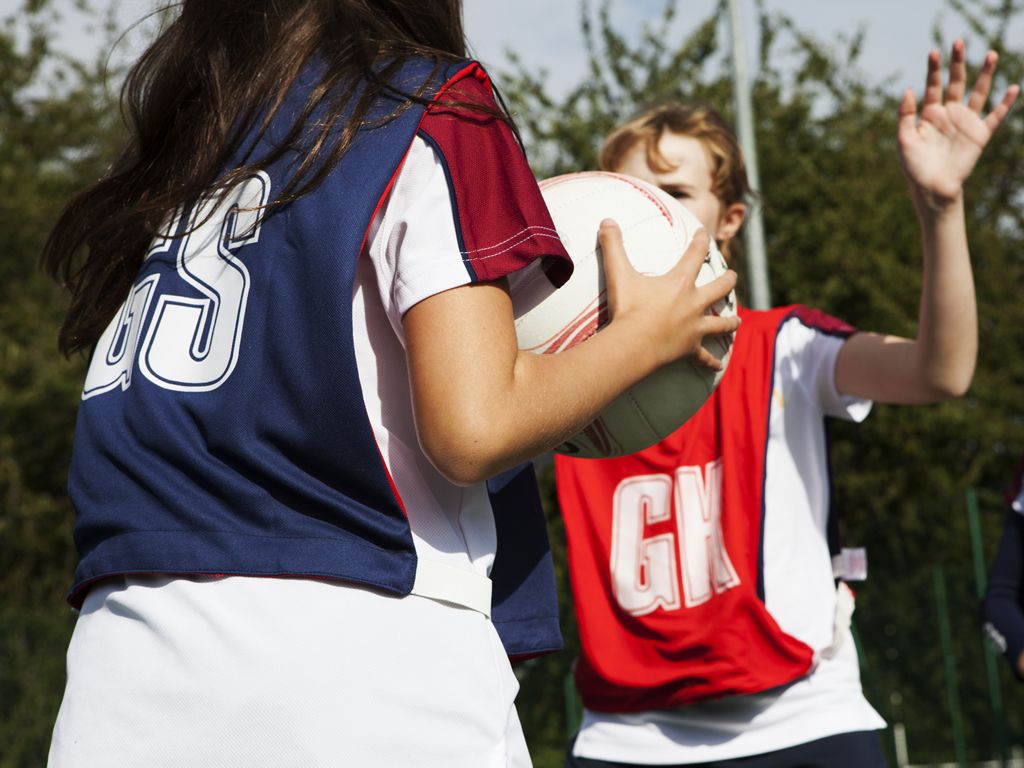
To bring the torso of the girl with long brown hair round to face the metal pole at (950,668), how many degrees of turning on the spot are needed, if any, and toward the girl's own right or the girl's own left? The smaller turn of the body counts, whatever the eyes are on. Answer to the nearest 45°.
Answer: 0° — they already face it

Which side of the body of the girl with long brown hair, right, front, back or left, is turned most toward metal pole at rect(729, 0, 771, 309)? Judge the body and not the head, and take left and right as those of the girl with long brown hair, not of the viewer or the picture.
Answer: front

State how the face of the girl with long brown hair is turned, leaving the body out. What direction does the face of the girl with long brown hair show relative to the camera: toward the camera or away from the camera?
away from the camera

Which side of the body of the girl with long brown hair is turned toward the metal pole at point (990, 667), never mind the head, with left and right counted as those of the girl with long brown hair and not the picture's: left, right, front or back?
front

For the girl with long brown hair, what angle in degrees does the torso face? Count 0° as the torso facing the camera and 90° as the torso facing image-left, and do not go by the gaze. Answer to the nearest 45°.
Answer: approximately 225°
